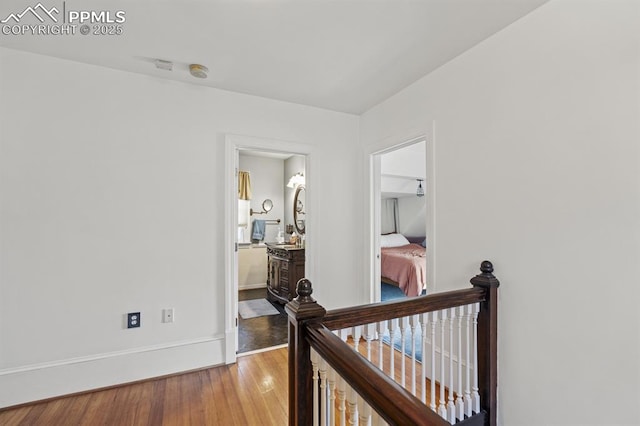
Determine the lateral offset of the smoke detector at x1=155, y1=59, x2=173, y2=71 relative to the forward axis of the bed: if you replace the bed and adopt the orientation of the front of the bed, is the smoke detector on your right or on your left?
on your right

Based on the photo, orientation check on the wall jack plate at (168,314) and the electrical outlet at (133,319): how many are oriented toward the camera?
2

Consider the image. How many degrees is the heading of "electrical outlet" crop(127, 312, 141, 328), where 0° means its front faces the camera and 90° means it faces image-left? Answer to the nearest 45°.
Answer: approximately 0°

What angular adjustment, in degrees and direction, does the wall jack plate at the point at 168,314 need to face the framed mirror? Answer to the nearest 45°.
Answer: approximately 135° to its left

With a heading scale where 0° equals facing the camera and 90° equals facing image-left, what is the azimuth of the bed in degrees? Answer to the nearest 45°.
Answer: approximately 315°

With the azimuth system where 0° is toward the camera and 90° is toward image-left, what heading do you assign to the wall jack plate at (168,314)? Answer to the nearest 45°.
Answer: approximately 0°
